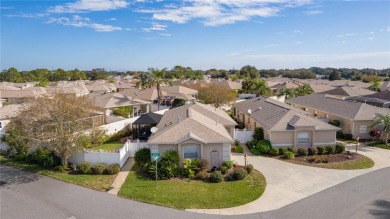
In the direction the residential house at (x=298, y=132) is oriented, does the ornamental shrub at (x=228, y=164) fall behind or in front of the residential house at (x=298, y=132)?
in front

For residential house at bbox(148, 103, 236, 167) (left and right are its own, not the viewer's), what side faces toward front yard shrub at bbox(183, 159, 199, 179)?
front

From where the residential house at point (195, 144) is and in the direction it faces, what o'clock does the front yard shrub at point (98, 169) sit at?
The front yard shrub is roughly at 3 o'clock from the residential house.

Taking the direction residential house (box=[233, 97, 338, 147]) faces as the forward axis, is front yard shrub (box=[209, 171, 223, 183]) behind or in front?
in front

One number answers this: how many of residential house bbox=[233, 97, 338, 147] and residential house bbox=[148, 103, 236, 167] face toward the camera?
2

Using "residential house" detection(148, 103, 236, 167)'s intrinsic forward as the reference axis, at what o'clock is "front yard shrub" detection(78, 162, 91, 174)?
The front yard shrub is roughly at 3 o'clock from the residential house.

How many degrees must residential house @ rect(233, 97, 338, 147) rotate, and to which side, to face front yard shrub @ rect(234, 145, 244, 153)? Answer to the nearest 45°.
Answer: approximately 90° to its right

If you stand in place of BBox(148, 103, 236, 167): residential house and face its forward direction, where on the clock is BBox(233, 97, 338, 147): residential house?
BBox(233, 97, 338, 147): residential house is roughly at 8 o'clock from BBox(148, 103, 236, 167): residential house.

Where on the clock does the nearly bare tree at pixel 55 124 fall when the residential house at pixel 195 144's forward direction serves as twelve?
The nearly bare tree is roughly at 3 o'clock from the residential house.

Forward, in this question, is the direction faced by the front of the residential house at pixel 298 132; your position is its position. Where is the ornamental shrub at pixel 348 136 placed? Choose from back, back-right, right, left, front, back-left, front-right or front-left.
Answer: back-left
